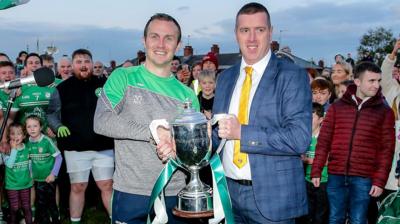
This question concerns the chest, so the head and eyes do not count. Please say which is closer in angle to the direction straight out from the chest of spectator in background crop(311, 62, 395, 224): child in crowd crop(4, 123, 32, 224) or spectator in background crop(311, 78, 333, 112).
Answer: the child in crowd

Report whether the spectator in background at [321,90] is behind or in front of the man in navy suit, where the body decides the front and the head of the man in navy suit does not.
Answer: behind

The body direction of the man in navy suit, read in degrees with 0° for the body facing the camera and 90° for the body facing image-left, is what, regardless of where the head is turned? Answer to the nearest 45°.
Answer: approximately 45°

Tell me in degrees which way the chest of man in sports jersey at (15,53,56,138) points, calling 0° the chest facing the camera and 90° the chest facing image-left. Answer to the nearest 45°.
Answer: approximately 0°

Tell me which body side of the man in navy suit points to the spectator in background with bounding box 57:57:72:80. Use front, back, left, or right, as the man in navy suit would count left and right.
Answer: right

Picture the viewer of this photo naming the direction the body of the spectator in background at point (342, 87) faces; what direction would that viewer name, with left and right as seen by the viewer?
facing the viewer and to the left of the viewer

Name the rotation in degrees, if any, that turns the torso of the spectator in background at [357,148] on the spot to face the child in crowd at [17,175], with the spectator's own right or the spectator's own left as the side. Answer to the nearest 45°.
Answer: approximately 90° to the spectator's own right

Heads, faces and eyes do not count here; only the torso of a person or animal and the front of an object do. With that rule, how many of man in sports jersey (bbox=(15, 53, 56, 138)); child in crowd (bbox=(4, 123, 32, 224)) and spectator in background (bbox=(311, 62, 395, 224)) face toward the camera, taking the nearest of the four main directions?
3

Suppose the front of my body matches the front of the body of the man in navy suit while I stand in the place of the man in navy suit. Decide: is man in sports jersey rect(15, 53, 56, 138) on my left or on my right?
on my right

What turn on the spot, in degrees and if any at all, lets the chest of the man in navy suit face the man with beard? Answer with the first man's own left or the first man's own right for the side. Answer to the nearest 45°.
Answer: approximately 90° to the first man's own right
